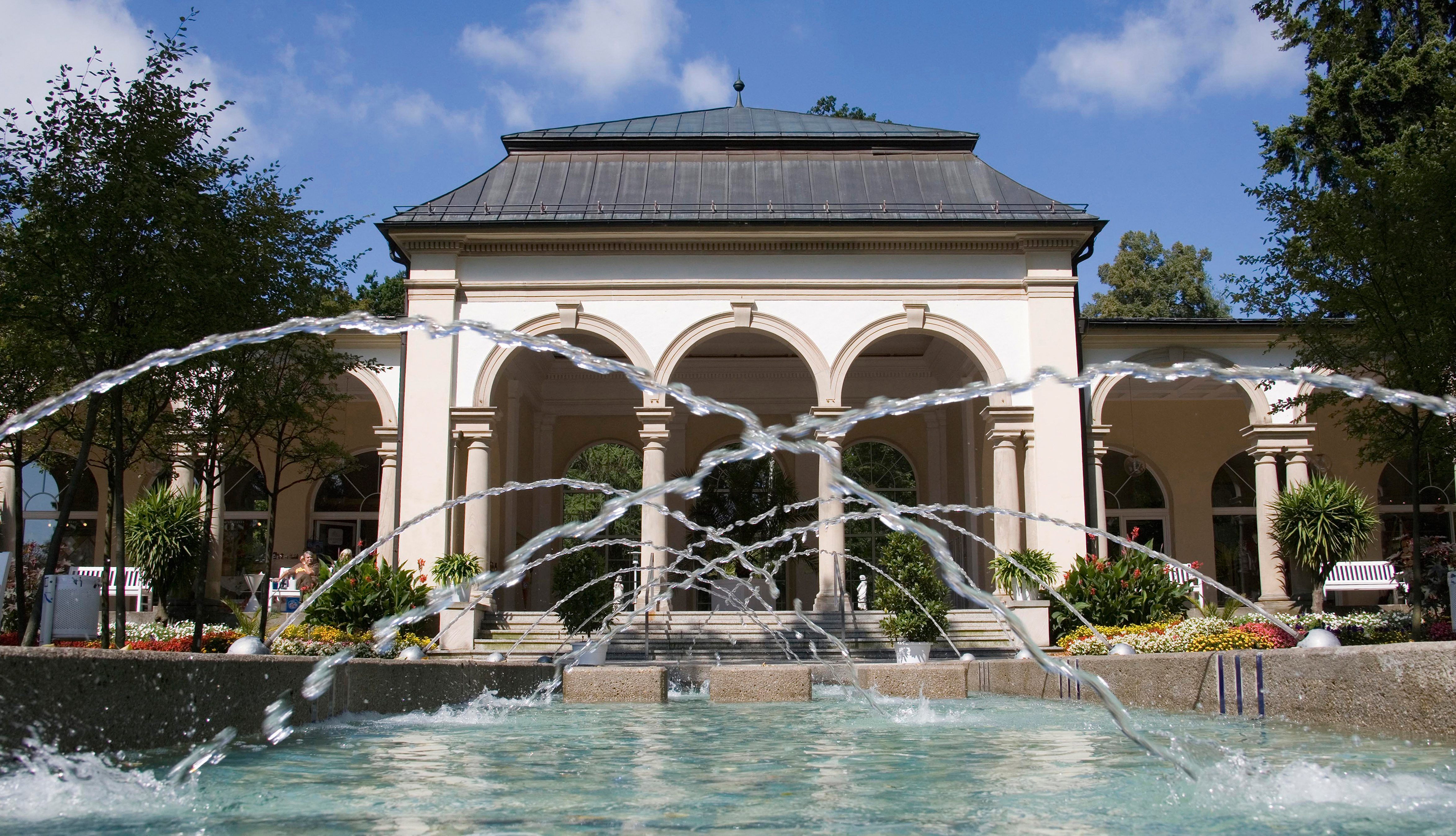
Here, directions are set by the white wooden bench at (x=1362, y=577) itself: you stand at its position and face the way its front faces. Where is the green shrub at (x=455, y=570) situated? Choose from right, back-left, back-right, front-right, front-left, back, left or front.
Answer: front-right

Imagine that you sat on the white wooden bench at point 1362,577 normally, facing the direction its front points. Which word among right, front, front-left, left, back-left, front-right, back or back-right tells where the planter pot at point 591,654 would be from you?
front-right

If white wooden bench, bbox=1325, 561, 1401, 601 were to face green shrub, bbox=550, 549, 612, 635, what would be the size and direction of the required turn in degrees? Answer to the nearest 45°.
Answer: approximately 45° to its right

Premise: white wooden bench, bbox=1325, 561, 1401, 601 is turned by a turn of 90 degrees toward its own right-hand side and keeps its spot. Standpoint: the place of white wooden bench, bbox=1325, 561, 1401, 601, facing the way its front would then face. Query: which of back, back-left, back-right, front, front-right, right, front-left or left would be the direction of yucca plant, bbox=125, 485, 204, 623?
front-left

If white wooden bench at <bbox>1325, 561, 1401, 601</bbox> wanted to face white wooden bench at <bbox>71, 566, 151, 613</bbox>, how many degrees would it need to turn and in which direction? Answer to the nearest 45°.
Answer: approximately 45° to its right

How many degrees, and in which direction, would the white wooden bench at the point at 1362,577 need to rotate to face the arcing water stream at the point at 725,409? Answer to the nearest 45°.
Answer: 0° — it already faces it

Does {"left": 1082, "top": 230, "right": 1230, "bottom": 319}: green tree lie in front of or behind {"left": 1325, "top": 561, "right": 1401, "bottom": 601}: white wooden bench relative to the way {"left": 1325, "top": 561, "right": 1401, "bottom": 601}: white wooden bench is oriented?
behind

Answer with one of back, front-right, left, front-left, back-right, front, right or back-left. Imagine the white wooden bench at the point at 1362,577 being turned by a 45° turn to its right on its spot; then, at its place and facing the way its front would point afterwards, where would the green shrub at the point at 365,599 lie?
front

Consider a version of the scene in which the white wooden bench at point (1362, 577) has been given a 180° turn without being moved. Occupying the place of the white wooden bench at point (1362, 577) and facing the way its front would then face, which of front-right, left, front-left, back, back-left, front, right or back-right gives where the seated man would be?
back-left

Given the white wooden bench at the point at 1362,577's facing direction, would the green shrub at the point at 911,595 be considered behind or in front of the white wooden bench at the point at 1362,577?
in front

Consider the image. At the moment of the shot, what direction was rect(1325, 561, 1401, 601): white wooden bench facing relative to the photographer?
facing the viewer

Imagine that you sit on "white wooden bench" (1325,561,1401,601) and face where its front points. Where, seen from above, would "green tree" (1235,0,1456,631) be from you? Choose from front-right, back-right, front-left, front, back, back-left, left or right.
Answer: front

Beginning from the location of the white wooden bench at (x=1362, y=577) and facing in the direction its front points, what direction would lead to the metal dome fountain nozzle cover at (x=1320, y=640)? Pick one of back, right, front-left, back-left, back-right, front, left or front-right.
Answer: front
